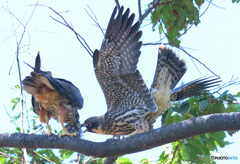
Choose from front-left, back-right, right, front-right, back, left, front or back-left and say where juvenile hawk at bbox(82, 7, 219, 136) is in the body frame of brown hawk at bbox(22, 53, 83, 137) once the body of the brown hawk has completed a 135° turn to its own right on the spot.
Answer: left

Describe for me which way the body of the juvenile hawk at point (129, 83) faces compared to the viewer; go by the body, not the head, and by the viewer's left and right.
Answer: facing to the left of the viewer

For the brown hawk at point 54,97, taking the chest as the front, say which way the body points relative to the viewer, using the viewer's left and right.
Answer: facing away from the viewer and to the right of the viewer
